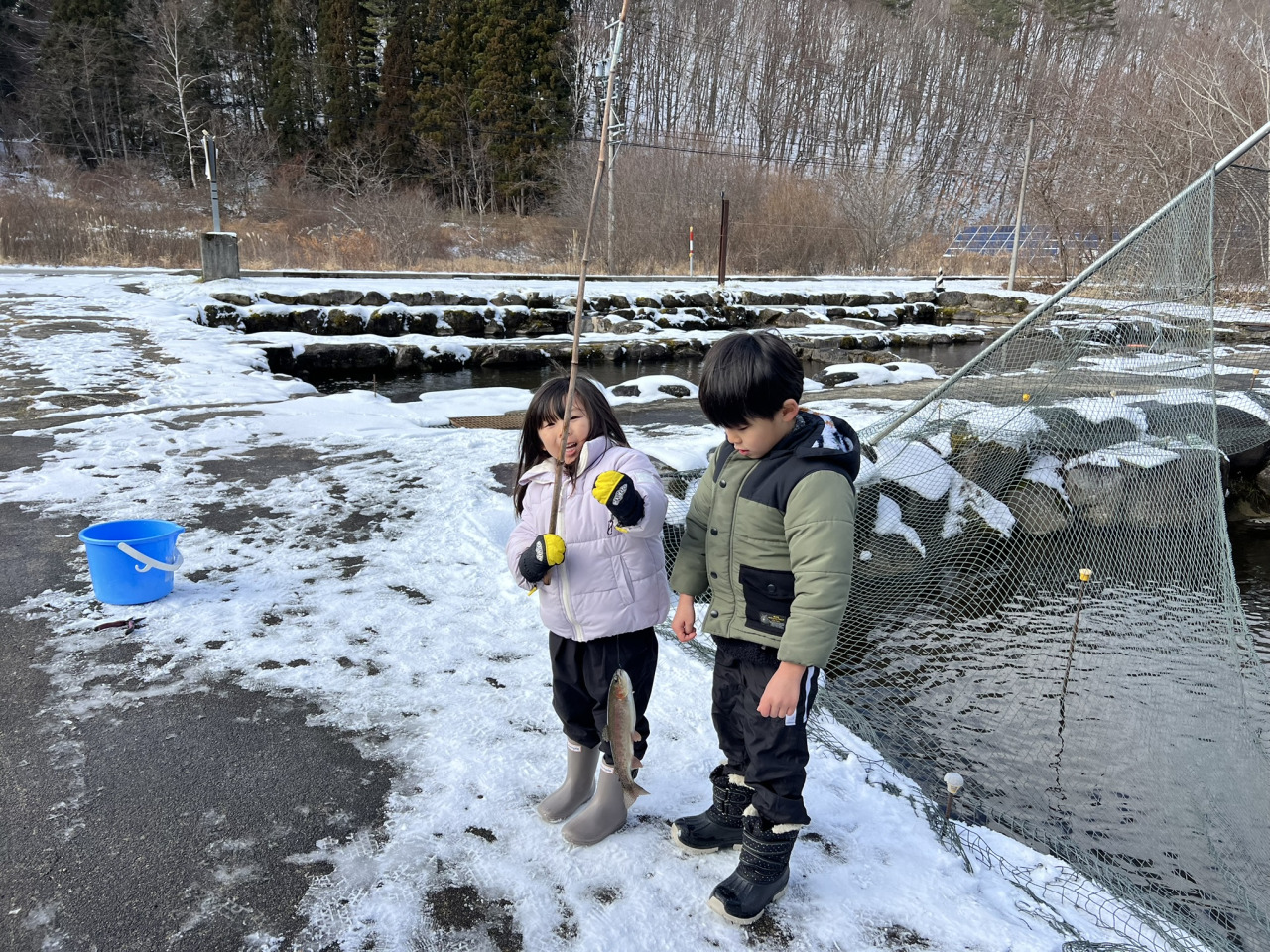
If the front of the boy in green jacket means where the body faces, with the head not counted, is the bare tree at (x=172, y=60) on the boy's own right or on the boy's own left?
on the boy's own right

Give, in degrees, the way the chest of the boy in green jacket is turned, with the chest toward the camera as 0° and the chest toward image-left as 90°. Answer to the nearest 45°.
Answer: approximately 45°

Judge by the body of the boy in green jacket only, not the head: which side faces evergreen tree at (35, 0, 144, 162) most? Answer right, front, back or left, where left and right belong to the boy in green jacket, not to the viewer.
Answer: right

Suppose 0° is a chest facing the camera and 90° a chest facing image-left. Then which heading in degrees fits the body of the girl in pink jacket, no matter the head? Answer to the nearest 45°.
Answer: approximately 45°

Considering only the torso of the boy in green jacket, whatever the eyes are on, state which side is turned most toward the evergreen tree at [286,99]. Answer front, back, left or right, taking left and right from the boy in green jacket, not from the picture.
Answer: right

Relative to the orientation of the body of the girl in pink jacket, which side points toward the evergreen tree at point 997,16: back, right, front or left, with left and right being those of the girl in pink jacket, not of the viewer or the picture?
back
